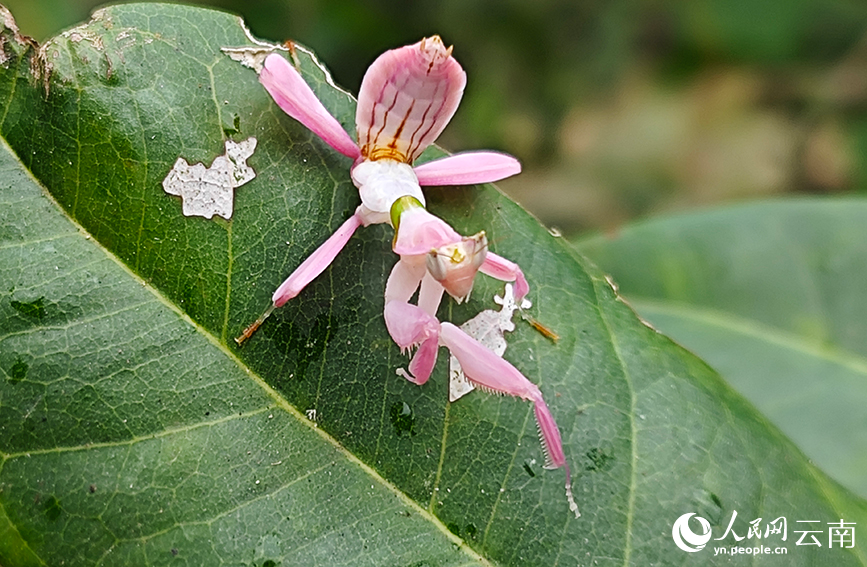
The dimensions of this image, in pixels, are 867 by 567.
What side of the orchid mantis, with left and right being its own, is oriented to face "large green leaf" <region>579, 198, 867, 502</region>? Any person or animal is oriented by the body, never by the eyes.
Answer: left

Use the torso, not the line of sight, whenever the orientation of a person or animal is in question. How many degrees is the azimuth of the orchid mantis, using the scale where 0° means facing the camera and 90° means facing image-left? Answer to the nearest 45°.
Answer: approximately 315°
